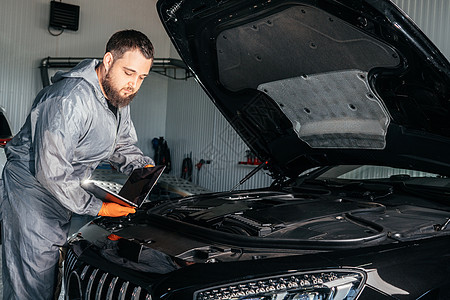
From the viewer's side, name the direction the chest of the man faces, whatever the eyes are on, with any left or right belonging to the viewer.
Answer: facing the viewer and to the right of the viewer

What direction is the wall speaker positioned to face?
toward the camera

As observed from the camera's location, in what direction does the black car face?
facing the viewer and to the left of the viewer

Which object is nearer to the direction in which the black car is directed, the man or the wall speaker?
the man

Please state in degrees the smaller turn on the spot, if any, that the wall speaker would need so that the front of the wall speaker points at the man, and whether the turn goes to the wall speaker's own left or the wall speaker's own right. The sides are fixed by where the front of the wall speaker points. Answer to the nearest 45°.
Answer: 0° — it already faces them

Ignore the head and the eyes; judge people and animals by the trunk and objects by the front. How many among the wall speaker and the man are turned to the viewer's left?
0

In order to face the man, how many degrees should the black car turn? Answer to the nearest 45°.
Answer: approximately 45° to its right

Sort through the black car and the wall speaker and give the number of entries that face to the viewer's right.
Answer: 0

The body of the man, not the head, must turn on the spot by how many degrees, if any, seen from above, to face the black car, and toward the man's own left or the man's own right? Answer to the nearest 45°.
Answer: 0° — they already face it

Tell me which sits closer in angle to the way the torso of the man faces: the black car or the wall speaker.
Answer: the black car

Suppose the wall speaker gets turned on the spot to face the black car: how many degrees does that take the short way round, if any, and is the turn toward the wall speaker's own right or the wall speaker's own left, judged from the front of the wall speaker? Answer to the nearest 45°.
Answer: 0° — it already faces it

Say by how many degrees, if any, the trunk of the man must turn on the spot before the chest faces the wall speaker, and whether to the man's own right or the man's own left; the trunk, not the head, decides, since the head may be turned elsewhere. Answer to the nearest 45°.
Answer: approximately 135° to the man's own left

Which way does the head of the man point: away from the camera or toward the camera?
toward the camera
